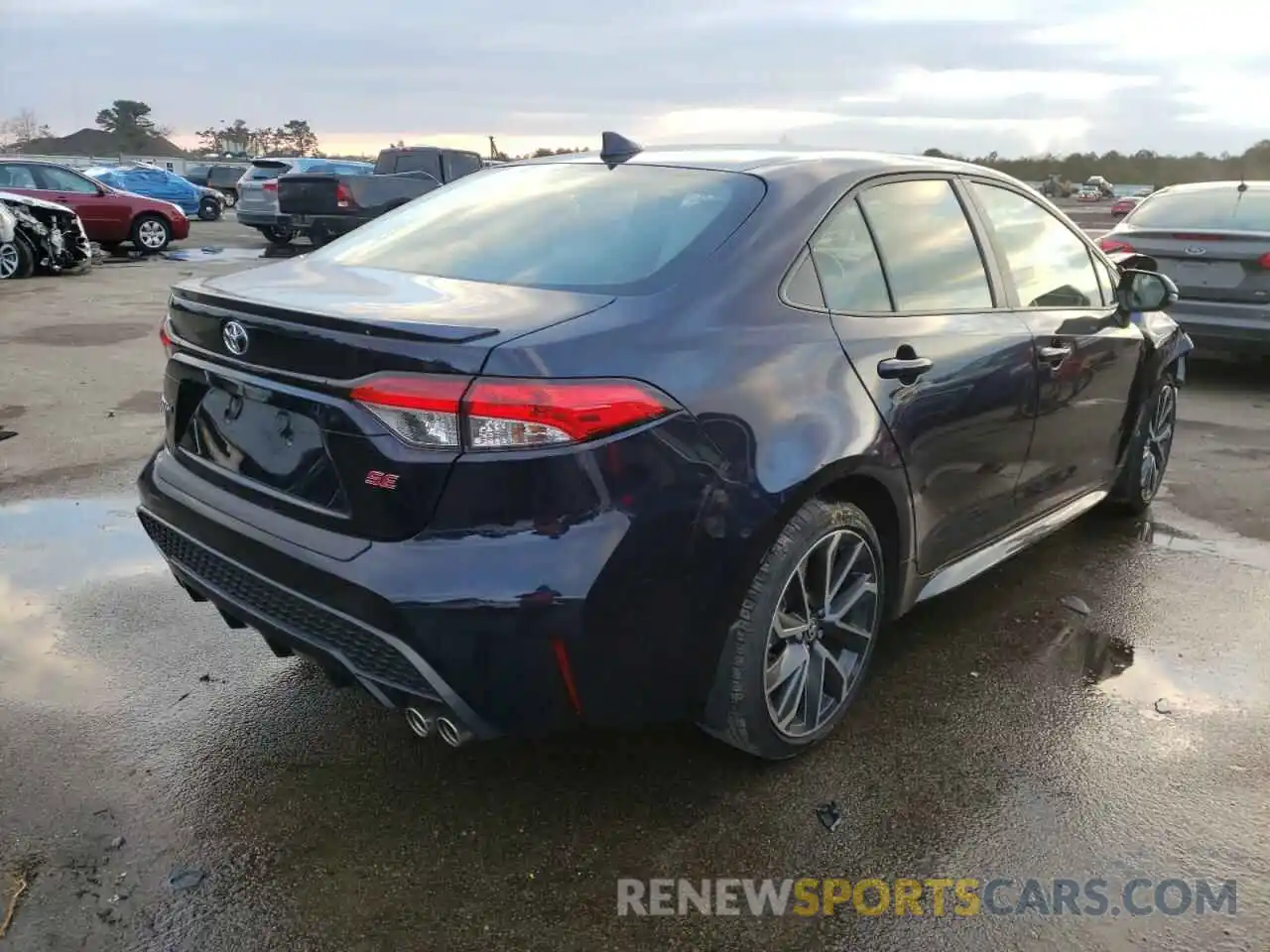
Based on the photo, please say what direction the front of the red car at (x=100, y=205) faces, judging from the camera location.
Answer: facing to the right of the viewer

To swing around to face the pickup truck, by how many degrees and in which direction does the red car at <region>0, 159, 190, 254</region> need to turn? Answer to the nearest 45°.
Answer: approximately 45° to its right

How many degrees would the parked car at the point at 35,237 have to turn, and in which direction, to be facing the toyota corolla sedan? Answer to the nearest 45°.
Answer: approximately 90° to its right

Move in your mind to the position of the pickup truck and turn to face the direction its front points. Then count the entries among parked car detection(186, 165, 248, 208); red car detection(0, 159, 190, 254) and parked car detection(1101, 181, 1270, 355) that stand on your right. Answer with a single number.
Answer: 1

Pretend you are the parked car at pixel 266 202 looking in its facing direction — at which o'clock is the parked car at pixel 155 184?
the parked car at pixel 155 184 is roughly at 10 o'clock from the parked car at pixel 266 202.

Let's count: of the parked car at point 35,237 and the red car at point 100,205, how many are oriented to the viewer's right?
2

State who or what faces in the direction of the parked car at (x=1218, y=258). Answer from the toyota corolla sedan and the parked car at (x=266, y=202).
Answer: the toyota corolla sedan

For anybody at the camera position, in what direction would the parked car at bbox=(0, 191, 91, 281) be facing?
facing to the right of the viewer

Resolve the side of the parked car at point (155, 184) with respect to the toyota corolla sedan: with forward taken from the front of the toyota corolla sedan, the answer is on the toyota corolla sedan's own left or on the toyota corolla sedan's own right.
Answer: on the toyota corolla sedan's own left

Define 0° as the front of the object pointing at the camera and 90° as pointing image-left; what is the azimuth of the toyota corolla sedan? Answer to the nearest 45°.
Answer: approximately 225°

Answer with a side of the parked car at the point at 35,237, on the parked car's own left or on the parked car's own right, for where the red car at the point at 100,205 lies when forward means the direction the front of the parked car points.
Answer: on the parked car's own left

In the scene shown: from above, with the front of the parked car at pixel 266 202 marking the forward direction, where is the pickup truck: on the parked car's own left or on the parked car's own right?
on the parked car's own right
